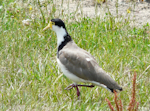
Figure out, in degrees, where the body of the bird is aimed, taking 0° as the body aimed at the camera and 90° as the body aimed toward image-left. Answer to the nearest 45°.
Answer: approximately 90°
